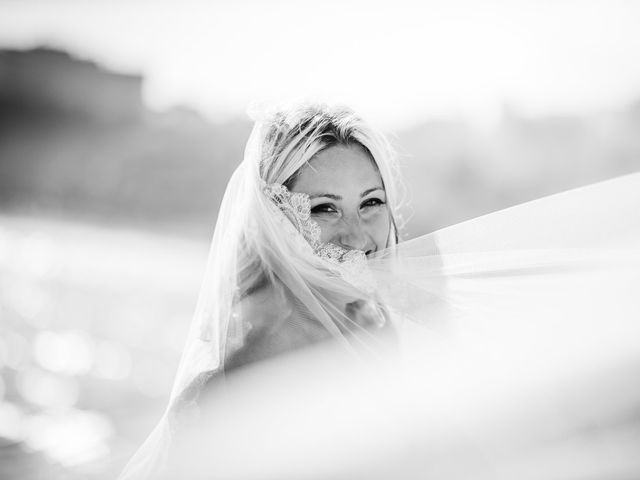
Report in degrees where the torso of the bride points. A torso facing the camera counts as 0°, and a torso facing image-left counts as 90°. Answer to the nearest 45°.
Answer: approximately 315°
